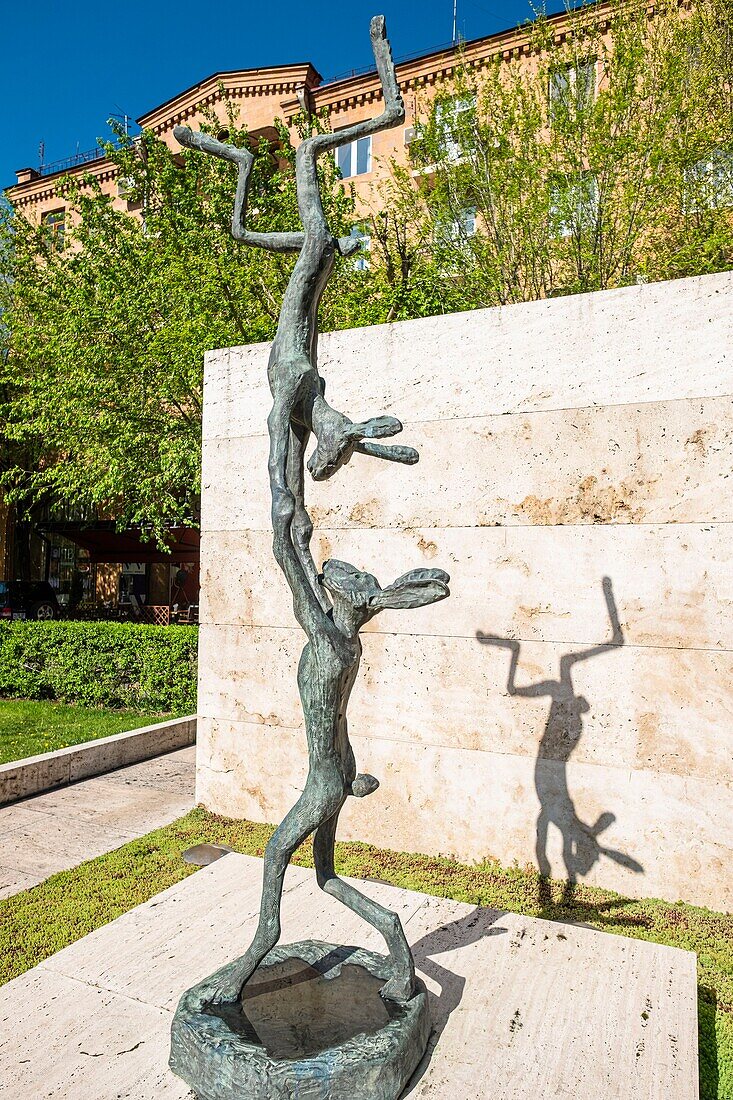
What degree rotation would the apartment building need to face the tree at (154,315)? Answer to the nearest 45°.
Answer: approximately 45° to its left

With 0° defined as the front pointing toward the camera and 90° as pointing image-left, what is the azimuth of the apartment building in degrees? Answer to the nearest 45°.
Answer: approximately 45°
